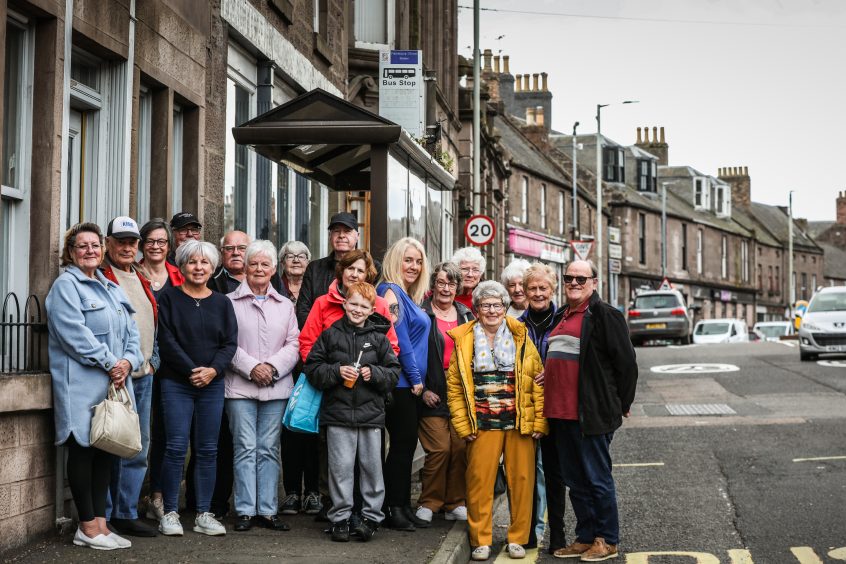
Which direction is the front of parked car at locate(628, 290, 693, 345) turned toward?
away from the camera

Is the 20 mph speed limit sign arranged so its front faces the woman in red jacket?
yes

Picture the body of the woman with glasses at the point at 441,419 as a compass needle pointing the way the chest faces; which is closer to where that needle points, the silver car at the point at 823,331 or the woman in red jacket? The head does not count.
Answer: the woman in red jacket

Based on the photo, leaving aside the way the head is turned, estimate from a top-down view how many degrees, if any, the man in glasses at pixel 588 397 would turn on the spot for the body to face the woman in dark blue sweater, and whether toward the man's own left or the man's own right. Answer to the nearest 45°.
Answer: approximately 45° to the man's own right

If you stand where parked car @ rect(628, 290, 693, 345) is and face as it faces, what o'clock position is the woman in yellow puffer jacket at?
The woman in yellow puffer jacket is roughly at 6 o'clock from the parked car.

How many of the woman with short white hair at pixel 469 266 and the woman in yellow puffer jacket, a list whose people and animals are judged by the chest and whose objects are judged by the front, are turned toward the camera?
2
